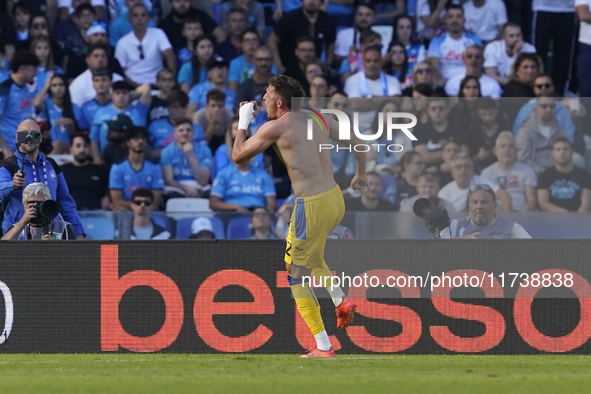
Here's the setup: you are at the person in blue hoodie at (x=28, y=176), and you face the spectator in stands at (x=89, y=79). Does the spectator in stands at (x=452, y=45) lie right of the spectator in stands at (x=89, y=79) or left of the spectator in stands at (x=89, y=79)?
right

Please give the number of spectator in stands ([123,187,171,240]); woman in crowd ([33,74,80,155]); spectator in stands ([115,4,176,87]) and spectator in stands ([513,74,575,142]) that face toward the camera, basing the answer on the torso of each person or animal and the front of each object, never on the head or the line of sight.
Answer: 4

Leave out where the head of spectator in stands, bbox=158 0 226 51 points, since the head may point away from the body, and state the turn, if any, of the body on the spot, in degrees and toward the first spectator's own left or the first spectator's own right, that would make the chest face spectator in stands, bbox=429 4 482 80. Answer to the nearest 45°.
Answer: approximately 90° to the first spectator's own left

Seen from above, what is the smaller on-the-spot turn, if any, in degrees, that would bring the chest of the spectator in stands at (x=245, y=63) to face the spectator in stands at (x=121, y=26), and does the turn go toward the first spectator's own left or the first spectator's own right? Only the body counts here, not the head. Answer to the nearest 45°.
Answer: approximately 90° to the first spectator's own right

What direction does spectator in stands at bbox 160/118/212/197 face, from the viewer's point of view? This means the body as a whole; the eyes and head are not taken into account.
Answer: toward the camera

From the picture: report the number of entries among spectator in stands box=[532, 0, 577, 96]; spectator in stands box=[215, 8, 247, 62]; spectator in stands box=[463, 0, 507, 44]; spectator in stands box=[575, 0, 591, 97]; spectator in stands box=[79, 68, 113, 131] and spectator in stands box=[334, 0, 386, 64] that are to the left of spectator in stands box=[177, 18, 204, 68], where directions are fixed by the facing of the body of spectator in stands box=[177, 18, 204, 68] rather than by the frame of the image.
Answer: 5

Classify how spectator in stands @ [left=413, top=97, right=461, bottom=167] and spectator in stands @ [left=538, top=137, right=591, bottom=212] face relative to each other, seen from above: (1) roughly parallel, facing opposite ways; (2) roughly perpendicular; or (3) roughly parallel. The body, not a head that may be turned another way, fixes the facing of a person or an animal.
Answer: roughly parallel

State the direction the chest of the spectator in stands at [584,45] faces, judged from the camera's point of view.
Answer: toward the camera

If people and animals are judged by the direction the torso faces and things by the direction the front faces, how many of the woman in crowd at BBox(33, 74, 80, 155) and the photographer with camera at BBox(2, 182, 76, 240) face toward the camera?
2

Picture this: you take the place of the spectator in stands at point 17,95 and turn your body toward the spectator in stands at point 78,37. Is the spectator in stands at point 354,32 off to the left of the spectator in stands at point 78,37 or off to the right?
right

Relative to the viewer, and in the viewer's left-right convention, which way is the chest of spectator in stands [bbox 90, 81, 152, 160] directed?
facing the viewer

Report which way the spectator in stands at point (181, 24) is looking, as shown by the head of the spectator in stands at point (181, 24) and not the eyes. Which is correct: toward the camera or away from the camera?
toward the camera

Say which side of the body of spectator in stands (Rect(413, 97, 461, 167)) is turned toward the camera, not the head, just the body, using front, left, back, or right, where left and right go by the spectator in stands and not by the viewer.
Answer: front

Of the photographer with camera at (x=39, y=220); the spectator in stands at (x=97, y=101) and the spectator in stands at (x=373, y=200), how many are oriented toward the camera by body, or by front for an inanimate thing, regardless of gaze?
3

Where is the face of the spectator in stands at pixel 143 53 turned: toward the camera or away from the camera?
toward the camera

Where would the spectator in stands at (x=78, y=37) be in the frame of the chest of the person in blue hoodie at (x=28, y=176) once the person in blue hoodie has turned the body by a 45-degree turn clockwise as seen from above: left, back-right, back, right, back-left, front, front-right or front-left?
back-right

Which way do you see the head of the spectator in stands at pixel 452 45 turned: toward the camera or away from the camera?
toward the camera

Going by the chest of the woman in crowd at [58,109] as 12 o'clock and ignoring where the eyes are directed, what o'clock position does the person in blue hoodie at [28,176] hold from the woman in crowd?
The person in blue hoodie is roughly at 12 o'clock from the woman in crowd.
